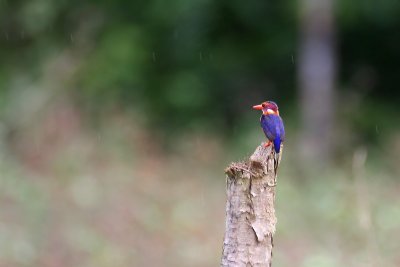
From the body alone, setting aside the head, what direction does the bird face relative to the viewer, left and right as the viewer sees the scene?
facing away from the viewer and to the left of the viewer
